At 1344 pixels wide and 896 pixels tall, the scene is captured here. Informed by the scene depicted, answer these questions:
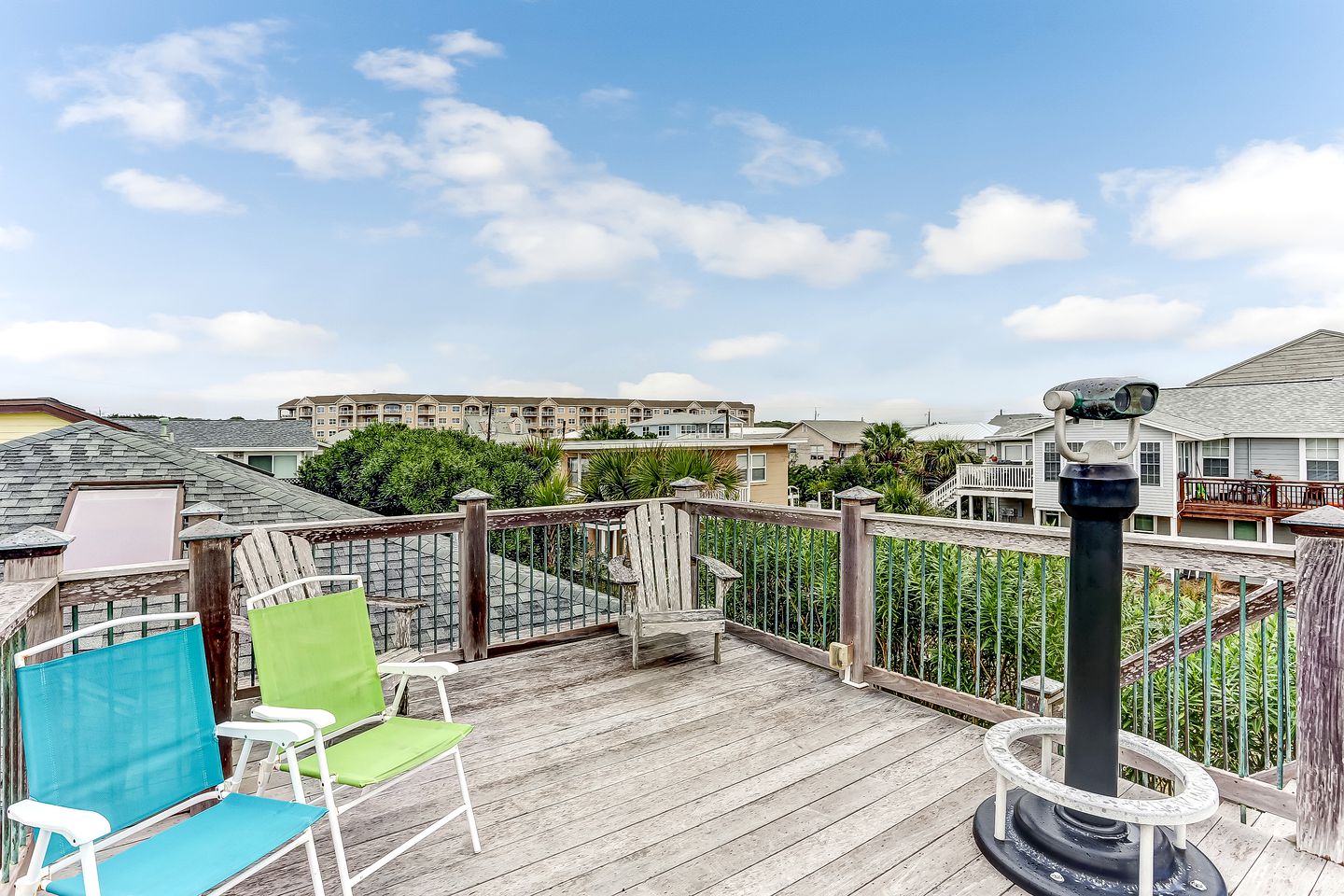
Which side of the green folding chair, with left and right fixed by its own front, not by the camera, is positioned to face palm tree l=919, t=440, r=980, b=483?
left

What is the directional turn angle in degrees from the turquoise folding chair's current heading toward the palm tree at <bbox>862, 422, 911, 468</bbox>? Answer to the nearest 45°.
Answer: approximately 90° to its left

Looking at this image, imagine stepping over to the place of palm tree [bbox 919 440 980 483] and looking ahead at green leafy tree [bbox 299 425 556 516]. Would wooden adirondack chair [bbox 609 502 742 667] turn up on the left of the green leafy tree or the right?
left

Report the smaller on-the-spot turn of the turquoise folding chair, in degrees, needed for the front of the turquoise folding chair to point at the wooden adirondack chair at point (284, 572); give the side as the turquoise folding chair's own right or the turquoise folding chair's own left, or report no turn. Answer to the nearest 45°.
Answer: approximately 135° to the turquoise folding chair's own left

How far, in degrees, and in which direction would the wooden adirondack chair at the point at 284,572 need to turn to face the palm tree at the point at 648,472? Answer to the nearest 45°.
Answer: approximately 90° to its left

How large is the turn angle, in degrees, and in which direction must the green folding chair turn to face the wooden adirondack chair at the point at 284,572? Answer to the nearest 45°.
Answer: approximately 135° to its left

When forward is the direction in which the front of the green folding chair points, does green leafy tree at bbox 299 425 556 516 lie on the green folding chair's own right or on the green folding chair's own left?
on the green folding chair's own left

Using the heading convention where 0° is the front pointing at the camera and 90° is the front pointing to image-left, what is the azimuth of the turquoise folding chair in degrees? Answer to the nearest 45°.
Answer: approximately 315°

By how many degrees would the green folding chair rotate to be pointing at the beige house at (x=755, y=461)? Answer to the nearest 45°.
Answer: approximately 90° to its left

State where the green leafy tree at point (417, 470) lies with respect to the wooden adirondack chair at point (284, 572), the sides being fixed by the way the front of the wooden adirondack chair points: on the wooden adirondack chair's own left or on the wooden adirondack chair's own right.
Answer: on the wooden adirondack chair's own left

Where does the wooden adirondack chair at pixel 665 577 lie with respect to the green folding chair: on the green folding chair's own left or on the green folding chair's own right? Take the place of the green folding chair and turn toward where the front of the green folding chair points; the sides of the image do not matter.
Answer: on the green folding chair's own left
